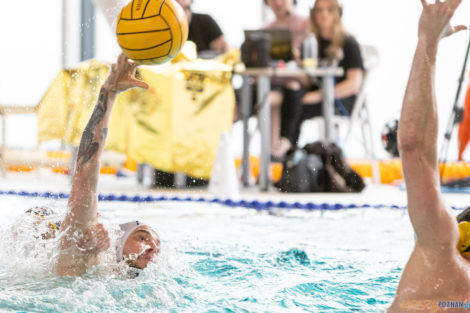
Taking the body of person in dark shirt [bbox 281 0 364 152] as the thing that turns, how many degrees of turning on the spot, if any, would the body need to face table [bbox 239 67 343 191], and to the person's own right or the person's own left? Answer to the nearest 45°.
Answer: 0° — they already face it

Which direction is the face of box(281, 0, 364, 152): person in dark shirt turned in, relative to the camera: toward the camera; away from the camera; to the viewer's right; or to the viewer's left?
toward the camera

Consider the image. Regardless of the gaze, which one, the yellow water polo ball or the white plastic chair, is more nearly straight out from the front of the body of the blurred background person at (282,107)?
the yellow water polo ball

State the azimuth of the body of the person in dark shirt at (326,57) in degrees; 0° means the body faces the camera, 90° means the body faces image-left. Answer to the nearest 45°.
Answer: approximately 45°

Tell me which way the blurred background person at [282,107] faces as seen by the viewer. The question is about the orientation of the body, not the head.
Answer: toward the camera

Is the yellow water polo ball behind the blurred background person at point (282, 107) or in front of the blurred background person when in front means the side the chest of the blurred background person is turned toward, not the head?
in front

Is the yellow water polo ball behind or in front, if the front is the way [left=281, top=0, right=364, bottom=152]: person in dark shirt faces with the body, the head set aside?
in front

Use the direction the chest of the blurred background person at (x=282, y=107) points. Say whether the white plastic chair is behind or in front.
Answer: behind

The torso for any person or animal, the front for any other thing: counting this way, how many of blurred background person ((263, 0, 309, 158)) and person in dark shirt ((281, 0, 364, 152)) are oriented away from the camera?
0

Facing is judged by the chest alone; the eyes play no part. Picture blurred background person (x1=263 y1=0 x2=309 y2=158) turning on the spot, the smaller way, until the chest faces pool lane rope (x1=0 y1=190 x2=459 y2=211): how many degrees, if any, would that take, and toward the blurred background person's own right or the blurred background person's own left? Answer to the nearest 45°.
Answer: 0° — they already face it
